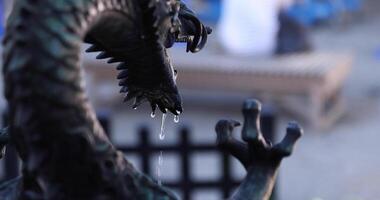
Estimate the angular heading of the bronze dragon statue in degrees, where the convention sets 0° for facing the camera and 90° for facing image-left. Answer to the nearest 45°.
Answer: approximately 270°

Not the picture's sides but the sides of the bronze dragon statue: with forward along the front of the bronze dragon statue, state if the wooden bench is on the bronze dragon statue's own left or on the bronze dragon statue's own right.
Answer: on the bronze dragon statue's own left

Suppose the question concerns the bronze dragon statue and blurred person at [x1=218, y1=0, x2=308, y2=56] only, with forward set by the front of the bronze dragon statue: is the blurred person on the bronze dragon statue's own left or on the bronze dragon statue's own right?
on the bronze dragon statue's own left
